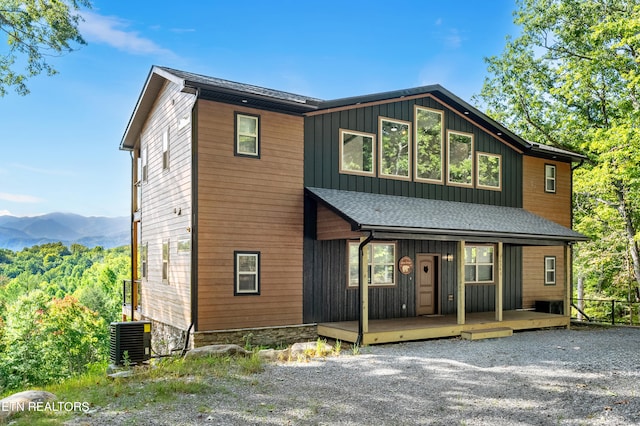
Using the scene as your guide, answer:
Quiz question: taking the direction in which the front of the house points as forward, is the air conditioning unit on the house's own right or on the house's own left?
on the house's own right

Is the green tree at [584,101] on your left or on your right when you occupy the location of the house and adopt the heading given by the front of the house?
on your left

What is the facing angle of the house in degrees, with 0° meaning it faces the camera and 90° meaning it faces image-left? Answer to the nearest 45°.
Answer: approximately 315°
